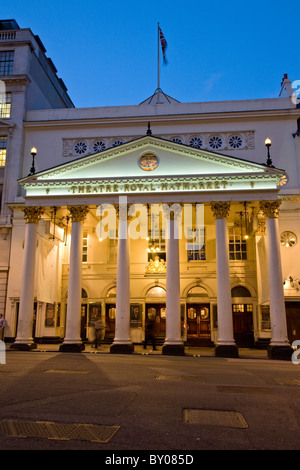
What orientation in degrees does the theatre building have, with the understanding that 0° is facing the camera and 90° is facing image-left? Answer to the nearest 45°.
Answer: approximately 0°
